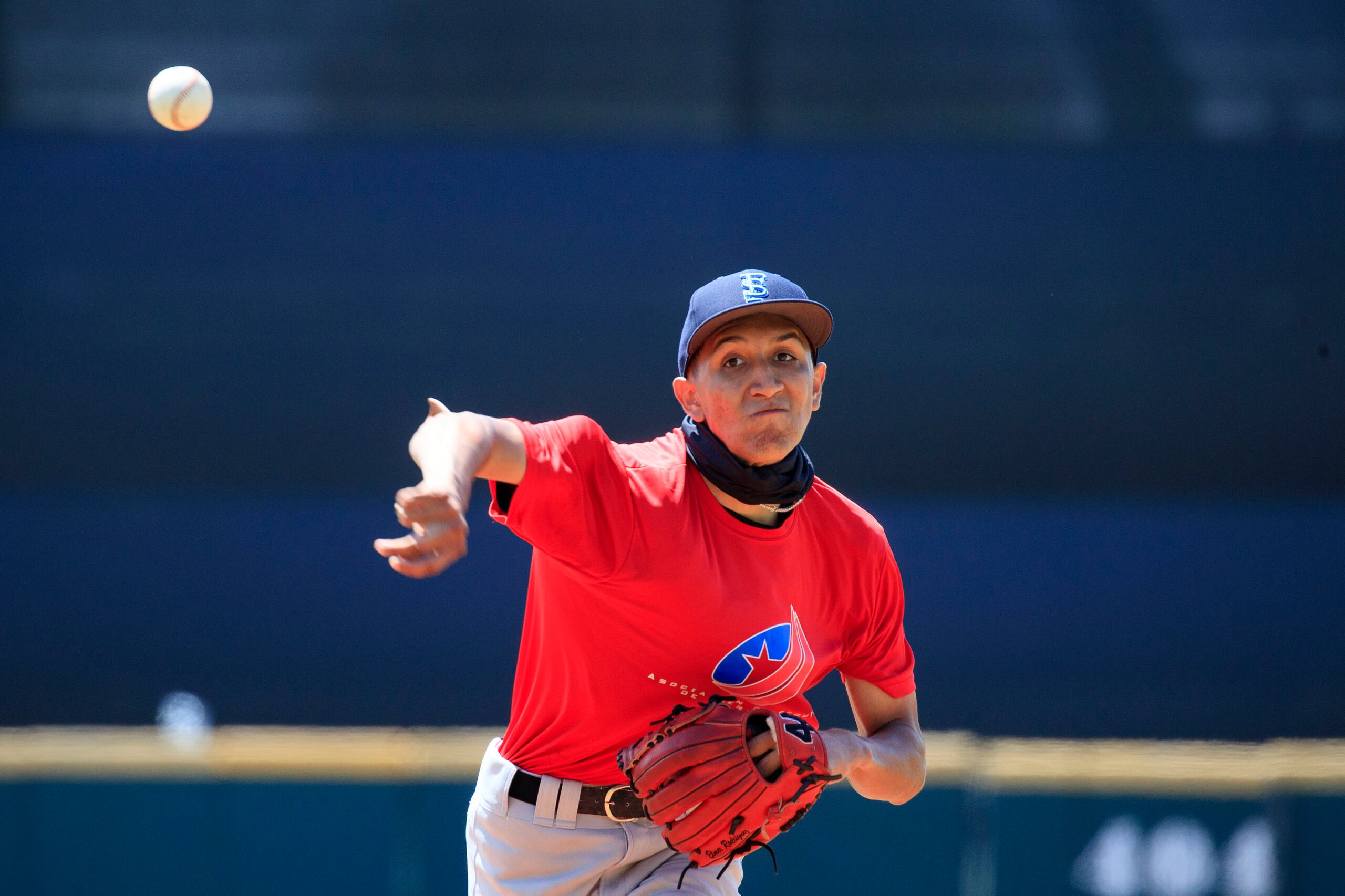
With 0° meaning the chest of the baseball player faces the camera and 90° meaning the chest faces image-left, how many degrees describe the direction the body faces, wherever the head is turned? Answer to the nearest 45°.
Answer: approximately 0°
